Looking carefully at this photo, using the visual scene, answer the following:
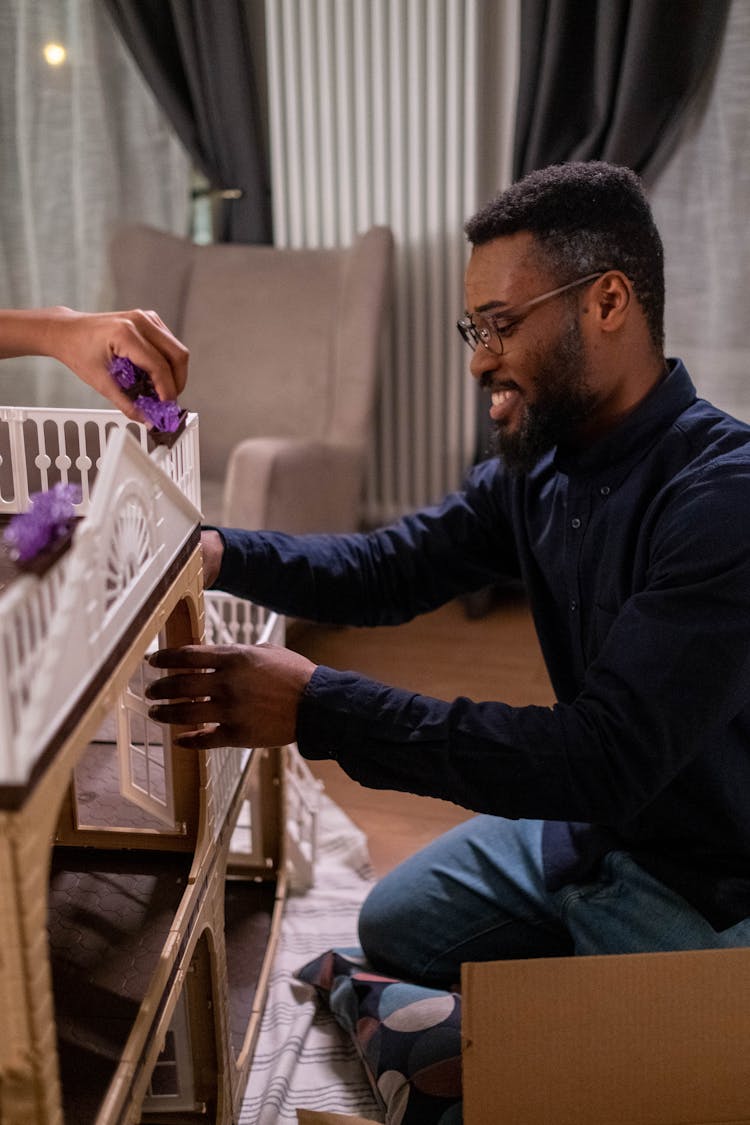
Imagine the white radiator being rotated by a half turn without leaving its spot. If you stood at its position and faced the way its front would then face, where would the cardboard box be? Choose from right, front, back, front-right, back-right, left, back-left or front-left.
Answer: back

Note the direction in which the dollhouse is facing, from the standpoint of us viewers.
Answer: facing the viewer and to the right of the viewer

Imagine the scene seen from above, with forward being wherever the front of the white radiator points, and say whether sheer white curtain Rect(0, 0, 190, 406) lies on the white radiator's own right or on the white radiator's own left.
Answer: on the white radiator's own right

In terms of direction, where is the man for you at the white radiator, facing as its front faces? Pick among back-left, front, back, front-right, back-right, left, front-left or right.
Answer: front

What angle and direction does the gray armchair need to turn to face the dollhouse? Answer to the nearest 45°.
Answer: approximately 45° to its left

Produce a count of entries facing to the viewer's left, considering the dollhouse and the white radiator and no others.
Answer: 0

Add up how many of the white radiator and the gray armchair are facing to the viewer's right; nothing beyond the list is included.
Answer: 0

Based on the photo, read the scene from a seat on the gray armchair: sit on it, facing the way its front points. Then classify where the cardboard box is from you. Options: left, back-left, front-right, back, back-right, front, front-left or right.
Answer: front-left

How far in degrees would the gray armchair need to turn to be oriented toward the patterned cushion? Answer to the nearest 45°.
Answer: approximately 45° to its left

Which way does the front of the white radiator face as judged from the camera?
facing the viewer

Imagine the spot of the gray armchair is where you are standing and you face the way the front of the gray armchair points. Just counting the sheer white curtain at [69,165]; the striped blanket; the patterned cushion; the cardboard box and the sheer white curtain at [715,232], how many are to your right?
1

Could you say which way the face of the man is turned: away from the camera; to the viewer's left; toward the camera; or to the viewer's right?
to the viewer's left

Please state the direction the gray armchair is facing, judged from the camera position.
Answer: facing the viewer and to the left of the viewer

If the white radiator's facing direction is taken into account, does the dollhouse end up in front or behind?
in front

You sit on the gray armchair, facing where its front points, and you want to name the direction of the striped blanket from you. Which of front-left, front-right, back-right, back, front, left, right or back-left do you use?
front-left
